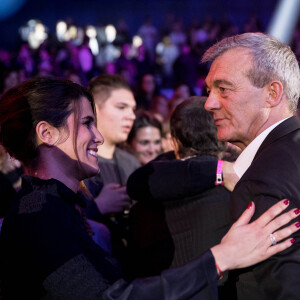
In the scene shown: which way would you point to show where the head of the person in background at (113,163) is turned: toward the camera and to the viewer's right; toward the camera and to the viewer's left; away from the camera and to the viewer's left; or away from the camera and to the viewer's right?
toward the camera and to the viewer's right

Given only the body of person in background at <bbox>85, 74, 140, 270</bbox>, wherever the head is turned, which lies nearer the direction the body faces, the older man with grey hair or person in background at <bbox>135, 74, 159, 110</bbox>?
the older man with grey hair

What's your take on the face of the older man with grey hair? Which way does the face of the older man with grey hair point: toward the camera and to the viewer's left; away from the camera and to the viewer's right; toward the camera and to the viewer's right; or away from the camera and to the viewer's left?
toward the camera and to the viewer's left

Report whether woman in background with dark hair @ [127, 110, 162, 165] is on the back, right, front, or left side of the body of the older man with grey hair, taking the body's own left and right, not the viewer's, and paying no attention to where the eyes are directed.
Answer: right

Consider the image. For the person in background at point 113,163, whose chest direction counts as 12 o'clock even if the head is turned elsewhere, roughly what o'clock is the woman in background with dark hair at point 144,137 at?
The woman in background with dark hair is roughly at 8 o'clock from the person in background.

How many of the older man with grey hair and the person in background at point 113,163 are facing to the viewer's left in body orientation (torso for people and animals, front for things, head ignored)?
1

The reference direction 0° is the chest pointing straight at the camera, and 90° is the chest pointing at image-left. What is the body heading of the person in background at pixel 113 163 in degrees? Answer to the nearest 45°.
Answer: approximately 315°

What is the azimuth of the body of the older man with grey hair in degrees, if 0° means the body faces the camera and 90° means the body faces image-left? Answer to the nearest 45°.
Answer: approximately 90°
